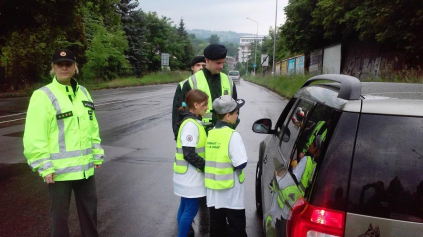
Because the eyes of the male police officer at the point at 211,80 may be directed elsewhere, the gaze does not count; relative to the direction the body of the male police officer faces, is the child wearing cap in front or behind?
in front

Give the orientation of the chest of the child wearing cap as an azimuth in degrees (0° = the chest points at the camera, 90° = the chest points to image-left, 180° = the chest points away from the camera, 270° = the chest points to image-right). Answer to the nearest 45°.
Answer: approximately 225°

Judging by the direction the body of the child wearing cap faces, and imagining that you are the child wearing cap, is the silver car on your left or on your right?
on your right

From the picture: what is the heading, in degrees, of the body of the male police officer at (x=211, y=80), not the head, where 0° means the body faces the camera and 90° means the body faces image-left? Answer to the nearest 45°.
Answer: approximately 315°

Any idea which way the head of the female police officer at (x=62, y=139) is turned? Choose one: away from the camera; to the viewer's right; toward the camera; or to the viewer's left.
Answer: toward the camera

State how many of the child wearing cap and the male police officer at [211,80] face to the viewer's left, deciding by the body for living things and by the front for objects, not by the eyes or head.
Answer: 0

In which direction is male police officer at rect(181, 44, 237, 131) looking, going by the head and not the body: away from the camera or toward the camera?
toward the camera

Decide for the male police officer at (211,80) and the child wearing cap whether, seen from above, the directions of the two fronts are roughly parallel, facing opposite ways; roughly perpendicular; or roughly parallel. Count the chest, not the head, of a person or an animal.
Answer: roughly perpendicular

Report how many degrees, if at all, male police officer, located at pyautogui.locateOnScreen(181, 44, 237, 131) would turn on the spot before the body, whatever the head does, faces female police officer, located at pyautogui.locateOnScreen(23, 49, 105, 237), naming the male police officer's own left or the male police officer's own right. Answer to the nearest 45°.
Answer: approximately 90° to the male police officer's own right

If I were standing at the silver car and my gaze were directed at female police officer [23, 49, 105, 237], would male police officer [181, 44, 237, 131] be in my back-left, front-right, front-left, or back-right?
front-right

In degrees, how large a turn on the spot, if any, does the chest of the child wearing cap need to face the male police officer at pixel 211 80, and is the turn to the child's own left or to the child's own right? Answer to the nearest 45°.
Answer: approximately 45° to the child's own left

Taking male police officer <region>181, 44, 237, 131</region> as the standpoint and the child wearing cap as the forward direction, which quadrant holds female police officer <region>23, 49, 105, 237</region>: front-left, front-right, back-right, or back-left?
front-right

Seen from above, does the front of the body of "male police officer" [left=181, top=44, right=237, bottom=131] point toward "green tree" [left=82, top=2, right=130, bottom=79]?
no

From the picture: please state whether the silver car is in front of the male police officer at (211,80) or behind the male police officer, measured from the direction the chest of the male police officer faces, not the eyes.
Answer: in front

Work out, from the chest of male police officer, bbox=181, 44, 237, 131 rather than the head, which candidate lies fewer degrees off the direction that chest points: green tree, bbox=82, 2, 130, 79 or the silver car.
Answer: the silver car

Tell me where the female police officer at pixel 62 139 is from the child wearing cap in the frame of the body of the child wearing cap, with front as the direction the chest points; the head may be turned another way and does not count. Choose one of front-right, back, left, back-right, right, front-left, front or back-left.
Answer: back-left

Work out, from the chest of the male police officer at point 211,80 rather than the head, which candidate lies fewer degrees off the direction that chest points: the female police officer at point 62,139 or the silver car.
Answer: the silver car
